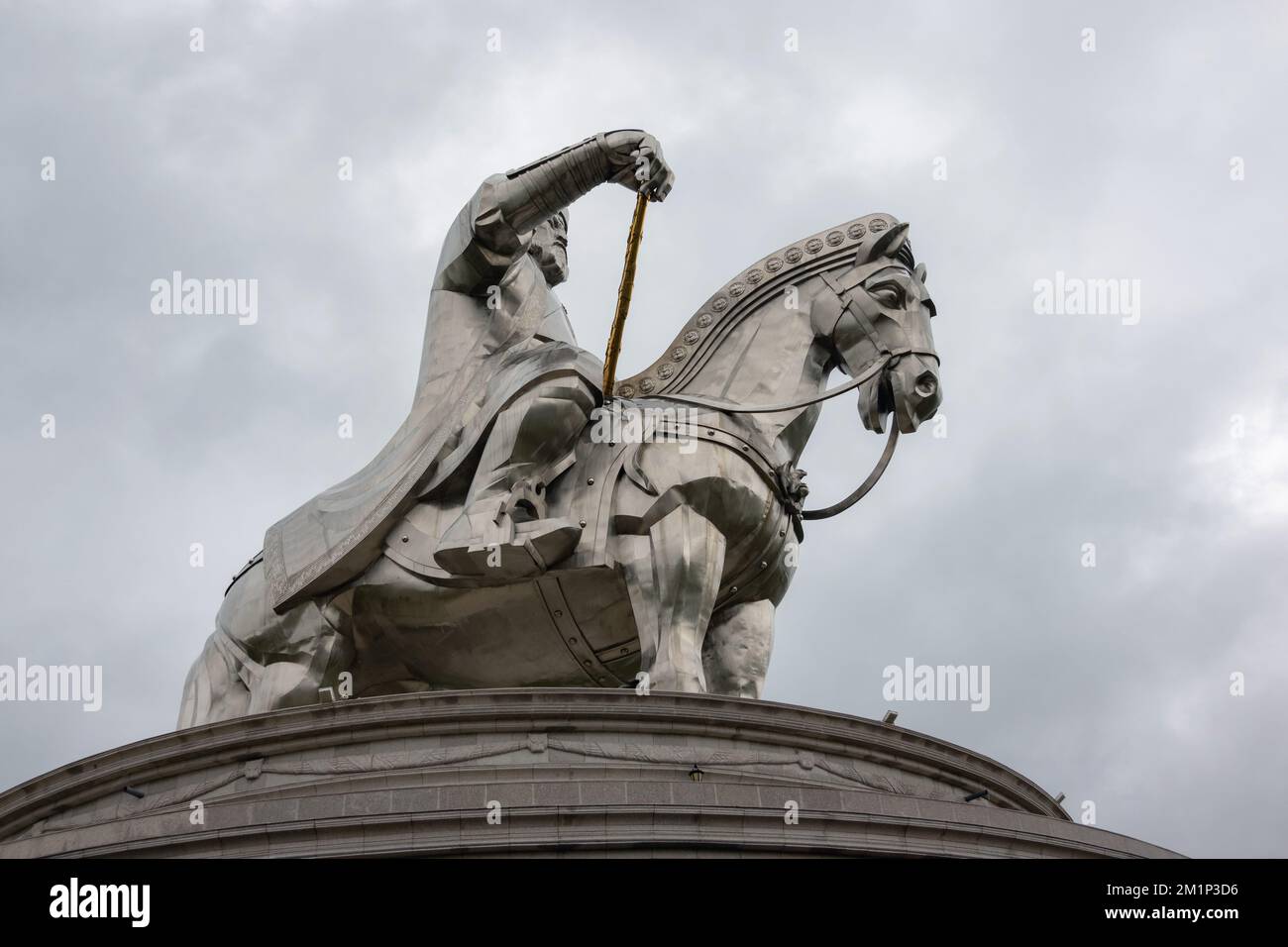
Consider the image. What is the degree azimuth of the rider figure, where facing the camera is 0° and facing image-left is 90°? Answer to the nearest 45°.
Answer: approximately 270°
